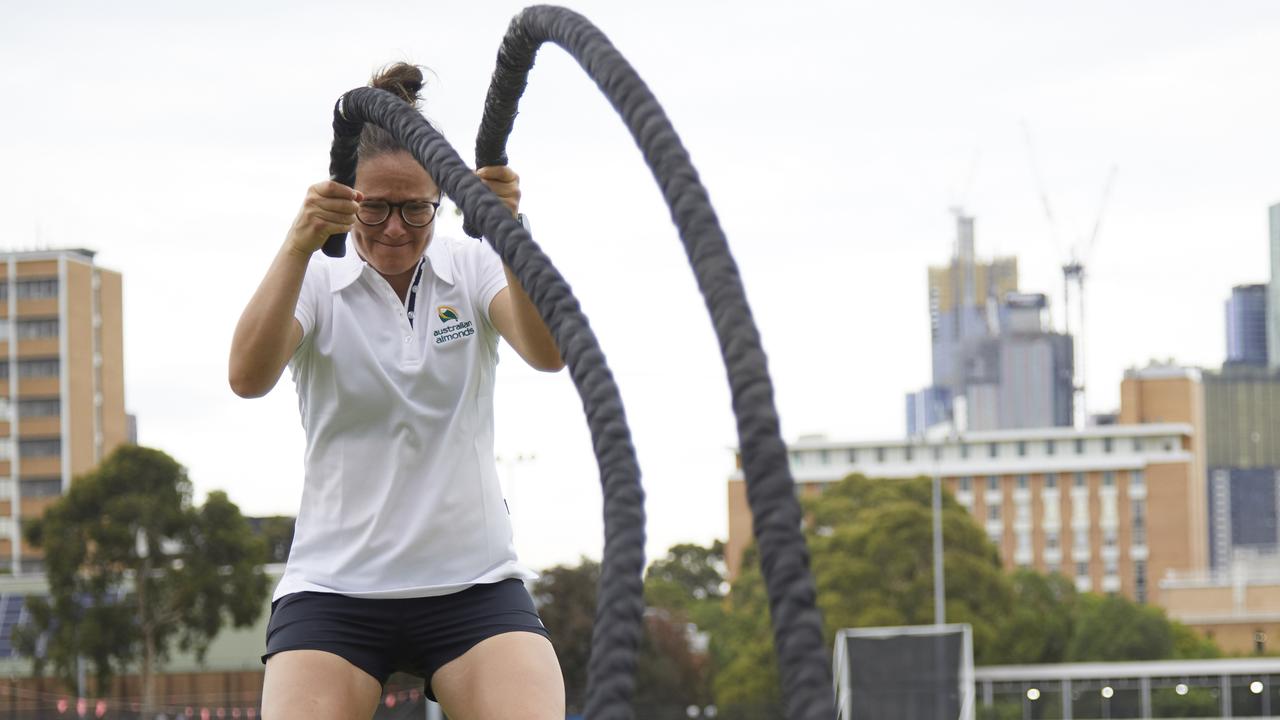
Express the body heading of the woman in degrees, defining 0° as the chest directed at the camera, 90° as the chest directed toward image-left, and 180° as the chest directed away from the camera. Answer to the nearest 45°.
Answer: approximately 0°

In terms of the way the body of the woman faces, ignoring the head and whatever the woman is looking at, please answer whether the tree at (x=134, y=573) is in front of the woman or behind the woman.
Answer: behind

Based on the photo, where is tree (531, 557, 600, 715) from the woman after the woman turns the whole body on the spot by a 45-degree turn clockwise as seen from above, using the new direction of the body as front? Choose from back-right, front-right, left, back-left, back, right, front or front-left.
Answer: back-right
